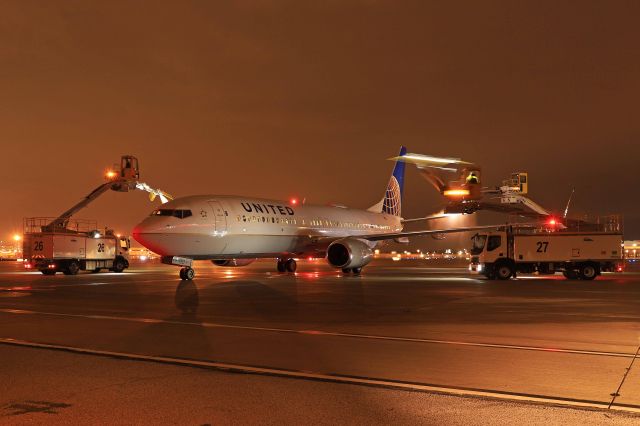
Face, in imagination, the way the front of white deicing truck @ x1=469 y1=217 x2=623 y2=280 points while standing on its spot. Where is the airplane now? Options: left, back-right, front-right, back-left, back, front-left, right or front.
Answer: front

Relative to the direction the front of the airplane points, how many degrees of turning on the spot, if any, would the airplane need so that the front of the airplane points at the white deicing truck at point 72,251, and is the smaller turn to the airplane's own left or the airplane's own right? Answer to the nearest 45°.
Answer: approximately 90° to the airplane's own right

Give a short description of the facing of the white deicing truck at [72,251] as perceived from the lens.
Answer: facing away from the viewer and to the right of the viewer

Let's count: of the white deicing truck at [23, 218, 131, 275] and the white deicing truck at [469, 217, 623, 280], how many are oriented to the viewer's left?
1

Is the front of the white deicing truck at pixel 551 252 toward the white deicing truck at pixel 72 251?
yes

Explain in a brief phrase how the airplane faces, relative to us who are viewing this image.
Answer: facing the viewer and to the left of the viewer

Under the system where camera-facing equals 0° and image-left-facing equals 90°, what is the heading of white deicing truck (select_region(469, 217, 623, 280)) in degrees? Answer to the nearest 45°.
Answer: approximately 90°

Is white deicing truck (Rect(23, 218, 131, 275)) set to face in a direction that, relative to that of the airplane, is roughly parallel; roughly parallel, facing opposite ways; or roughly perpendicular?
roughly parallel, facing opposite ways

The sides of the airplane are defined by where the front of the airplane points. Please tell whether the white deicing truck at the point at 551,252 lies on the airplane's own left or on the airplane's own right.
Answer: on the airplane's own left
